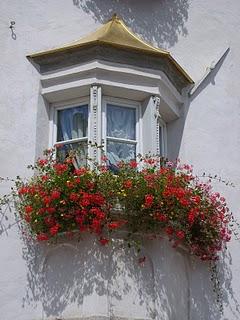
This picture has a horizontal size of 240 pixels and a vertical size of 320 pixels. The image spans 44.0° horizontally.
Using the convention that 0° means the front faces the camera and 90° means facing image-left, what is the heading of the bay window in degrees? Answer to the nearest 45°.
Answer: approximately 0°
